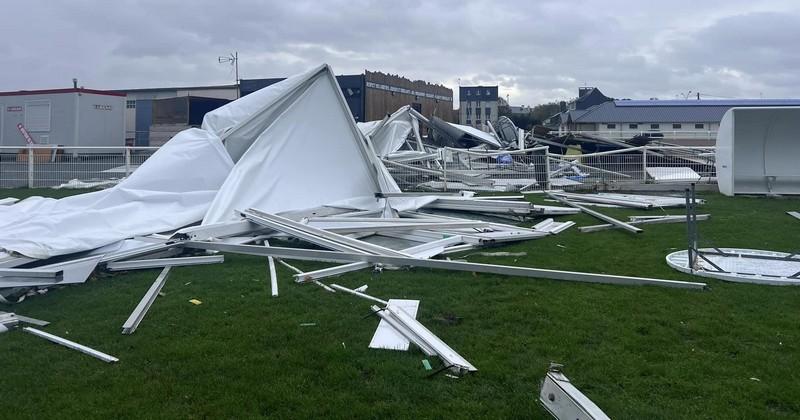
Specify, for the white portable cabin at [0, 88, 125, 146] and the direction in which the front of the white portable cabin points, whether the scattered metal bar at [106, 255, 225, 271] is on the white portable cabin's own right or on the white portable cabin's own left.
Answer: on the white portable cabin's own left

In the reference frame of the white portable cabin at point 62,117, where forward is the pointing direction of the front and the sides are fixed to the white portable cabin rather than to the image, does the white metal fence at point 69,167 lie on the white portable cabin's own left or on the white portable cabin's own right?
on the white portable cabin's own left

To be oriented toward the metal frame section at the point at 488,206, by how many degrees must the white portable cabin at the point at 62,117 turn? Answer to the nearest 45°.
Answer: approximately 45° to its left

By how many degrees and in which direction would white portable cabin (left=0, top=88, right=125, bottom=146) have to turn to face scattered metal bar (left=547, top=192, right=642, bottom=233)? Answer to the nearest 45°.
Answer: approximately 45° to its left

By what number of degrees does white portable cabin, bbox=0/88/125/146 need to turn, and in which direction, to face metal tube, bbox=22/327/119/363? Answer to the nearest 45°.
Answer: approximately 45° to its left

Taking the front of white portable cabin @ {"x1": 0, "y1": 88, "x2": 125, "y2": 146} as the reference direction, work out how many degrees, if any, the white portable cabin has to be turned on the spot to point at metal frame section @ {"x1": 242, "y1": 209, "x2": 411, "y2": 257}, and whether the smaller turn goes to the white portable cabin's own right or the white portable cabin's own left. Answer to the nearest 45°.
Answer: approximately 45° to the white portable cabin's own left

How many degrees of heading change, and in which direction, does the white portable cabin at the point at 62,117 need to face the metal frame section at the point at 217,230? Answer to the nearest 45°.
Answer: approximately 45° to its left

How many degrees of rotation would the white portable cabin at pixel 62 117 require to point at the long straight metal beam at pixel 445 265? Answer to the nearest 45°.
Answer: approximately 45° to its left

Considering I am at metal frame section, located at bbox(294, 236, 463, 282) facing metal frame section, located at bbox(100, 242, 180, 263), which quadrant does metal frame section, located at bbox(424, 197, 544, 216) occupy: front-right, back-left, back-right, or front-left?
back-right

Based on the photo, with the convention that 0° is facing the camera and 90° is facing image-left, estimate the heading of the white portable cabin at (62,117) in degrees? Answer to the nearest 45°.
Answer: approximately 45°

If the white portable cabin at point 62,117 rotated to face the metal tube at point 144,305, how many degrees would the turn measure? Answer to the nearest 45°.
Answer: approximately 45° to its left

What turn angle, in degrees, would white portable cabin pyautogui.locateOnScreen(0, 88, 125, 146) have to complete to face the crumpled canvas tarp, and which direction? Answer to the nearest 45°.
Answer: approximately 45° to its left
